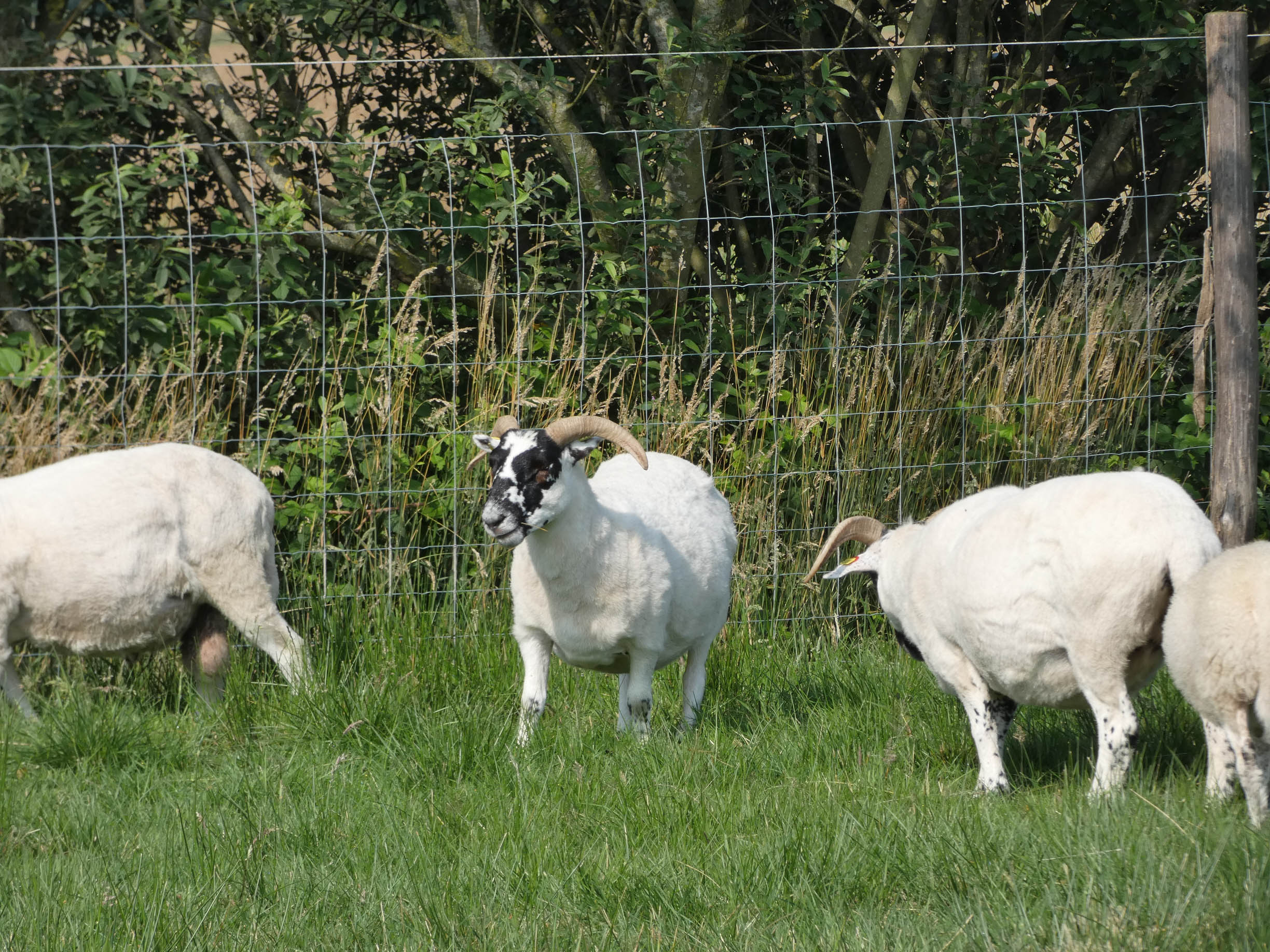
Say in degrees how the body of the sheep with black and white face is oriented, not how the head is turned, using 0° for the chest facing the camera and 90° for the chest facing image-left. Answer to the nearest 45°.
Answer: approximately 45°

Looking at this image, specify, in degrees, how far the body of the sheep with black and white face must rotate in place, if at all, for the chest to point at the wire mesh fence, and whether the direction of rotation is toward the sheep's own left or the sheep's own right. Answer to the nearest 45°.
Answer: approximately 135° to the sheep's own right

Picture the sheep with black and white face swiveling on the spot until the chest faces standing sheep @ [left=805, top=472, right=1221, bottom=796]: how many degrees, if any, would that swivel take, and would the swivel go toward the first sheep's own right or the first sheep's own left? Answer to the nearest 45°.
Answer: approximately 90° to the first sheep's own left

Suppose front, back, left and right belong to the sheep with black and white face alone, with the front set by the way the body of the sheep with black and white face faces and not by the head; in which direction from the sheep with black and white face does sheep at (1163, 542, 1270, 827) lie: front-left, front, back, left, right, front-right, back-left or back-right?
left

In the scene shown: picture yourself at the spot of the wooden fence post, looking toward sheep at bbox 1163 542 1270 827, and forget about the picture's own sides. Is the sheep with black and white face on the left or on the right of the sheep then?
right

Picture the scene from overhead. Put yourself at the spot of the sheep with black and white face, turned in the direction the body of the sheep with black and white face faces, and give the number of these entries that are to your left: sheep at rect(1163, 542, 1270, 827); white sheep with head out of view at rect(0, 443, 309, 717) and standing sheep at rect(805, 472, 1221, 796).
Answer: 2

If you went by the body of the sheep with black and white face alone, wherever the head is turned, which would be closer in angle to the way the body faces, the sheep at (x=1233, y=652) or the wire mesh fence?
the sheep

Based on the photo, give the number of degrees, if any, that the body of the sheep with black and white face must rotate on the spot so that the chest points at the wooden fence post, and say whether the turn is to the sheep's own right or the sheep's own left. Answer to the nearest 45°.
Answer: approximately 135° to the sheep's own left

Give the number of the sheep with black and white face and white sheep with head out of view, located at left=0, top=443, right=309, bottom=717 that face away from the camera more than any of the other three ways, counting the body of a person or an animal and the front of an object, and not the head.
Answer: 0
